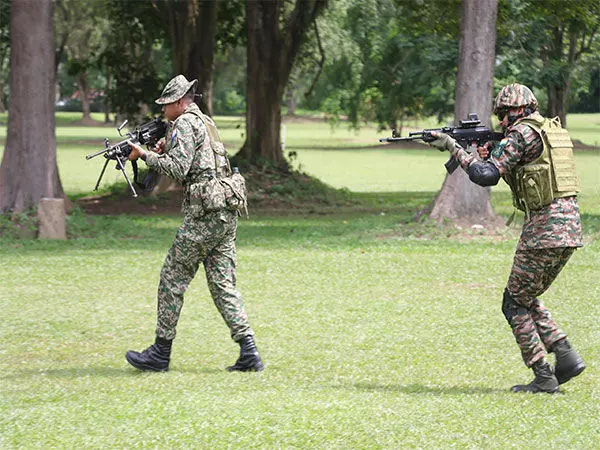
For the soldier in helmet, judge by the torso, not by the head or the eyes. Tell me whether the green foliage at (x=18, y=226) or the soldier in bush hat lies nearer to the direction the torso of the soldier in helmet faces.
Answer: the soldier in bush hat

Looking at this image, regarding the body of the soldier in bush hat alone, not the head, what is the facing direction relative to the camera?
to the viewer's left

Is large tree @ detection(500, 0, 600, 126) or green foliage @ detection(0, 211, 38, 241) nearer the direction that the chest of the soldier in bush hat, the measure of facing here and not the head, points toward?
the green foliage

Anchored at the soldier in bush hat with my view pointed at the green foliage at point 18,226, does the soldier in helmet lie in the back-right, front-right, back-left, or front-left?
back-right

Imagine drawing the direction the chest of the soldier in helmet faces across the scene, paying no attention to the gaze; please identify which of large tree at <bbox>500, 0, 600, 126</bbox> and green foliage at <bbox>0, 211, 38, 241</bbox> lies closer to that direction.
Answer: the green foliage

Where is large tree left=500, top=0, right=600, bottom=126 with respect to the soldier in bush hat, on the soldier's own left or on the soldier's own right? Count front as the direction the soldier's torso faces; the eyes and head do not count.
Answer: on the soldier's own right

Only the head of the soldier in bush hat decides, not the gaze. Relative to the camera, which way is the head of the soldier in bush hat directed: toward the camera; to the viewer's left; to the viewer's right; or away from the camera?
to the viewer's left

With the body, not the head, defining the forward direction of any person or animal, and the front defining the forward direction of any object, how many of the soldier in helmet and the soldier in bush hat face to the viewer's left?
2

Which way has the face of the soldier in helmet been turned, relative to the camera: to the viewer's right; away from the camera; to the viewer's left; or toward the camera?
to the viewer's left

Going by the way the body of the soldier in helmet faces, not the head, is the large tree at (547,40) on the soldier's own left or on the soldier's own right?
on the soldier's own right

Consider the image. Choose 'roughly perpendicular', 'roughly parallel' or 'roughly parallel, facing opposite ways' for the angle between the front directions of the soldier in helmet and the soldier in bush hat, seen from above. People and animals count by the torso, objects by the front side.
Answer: roughly parallel

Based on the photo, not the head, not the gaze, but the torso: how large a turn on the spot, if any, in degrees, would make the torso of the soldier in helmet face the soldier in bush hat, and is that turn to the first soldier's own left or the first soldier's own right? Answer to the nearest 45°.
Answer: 0° — they already face them

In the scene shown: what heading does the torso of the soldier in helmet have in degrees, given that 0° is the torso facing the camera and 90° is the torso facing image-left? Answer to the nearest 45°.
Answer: approximately 90°
